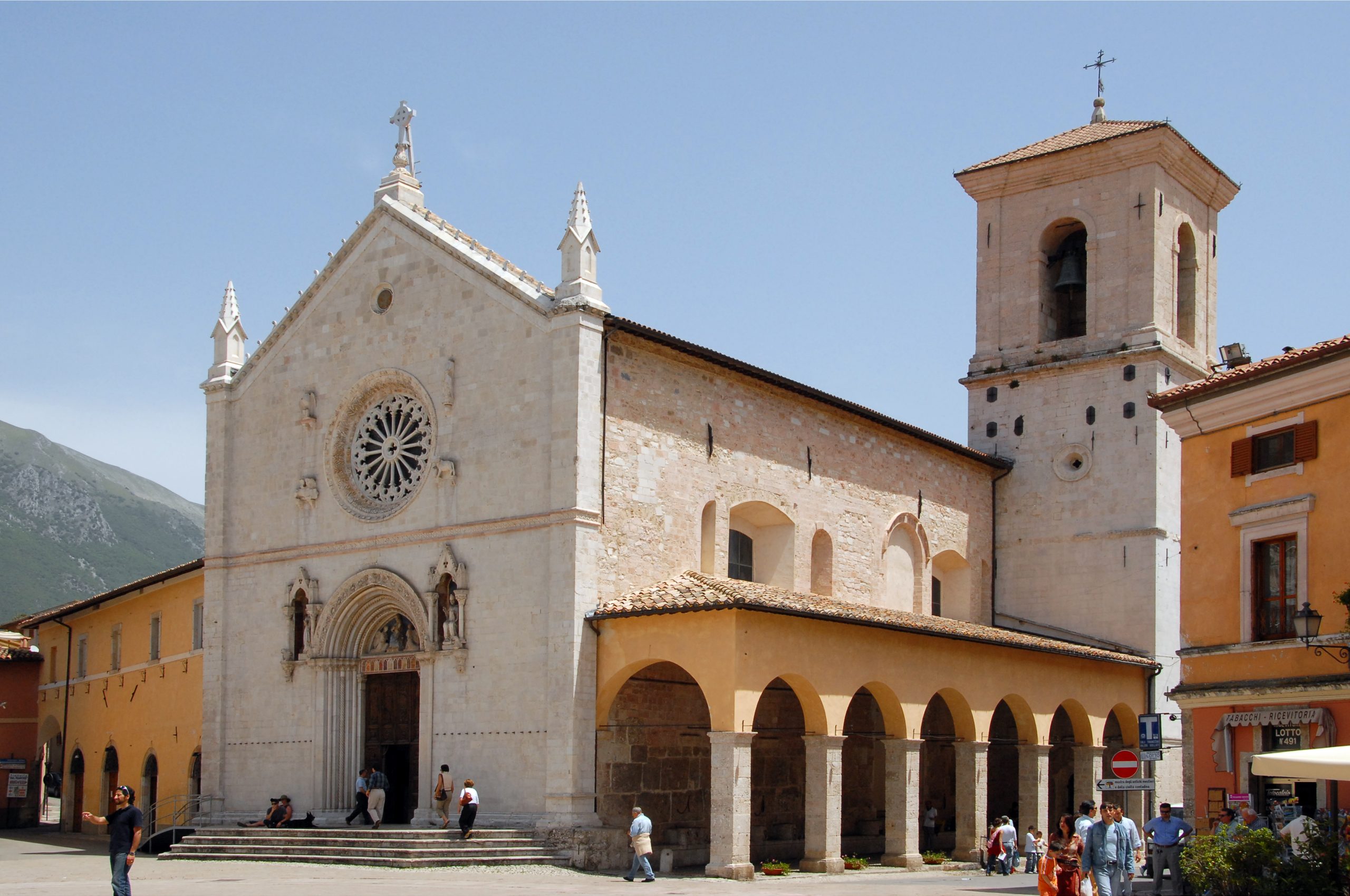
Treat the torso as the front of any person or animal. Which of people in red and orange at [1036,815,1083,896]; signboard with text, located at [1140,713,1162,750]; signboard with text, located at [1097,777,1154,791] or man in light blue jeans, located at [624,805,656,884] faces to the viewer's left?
the man in light blue jeans

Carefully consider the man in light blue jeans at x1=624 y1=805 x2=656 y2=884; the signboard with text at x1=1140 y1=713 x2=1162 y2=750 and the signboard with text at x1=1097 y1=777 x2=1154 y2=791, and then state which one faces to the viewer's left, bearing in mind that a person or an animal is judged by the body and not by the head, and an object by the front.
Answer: the man in light blue jeans

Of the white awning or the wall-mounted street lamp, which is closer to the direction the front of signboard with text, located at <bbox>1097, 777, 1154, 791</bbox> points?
the white awning

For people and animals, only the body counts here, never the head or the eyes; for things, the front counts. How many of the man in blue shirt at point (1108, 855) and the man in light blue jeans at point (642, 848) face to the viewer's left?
1

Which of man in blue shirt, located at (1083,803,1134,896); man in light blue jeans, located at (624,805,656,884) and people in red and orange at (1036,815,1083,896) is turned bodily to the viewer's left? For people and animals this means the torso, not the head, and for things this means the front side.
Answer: the man in light blue jeans

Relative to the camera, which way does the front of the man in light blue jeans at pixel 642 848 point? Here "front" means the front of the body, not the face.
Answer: to the viewer's left
